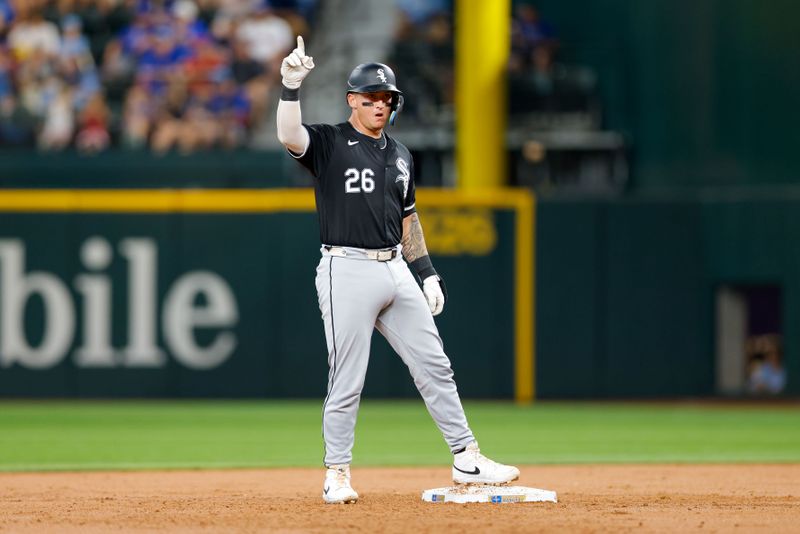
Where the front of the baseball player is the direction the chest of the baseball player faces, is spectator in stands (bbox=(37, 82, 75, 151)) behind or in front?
behind

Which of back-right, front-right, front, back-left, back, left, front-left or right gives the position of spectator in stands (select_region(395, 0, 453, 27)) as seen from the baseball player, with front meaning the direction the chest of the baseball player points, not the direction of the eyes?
back-left

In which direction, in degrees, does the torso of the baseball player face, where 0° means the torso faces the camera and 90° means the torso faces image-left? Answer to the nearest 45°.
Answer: approximately 315°

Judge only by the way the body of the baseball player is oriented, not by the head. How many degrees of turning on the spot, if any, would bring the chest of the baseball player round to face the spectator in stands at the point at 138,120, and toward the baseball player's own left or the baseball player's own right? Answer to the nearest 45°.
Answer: approximately 135° to the baseball player's own left

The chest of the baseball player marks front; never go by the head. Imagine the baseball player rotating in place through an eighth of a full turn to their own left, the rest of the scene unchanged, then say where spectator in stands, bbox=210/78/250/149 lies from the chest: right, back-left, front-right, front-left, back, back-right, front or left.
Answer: left

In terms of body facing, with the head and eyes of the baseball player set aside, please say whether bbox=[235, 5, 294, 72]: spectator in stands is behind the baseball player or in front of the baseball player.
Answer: behind

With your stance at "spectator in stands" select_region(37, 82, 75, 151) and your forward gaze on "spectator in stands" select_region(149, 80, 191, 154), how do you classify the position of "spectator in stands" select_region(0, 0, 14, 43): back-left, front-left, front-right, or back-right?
back-left

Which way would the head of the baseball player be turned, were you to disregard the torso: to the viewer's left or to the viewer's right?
to the viewer's right

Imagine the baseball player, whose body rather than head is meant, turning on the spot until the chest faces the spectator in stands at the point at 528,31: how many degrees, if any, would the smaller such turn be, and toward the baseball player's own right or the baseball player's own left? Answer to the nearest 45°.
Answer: approximately 135° to the baseball player's own left

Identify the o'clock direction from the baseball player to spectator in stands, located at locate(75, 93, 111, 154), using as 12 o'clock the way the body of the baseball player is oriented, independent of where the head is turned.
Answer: The spectator in stands is roughly at 7 o'clock from the baseball player.

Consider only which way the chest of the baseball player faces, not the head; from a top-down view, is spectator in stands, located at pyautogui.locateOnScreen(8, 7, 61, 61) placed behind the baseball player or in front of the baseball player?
behind

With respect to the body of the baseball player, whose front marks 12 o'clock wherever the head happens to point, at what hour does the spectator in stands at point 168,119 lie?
The spectator in stands is roughly at 7 o'clock from the baseball player.
